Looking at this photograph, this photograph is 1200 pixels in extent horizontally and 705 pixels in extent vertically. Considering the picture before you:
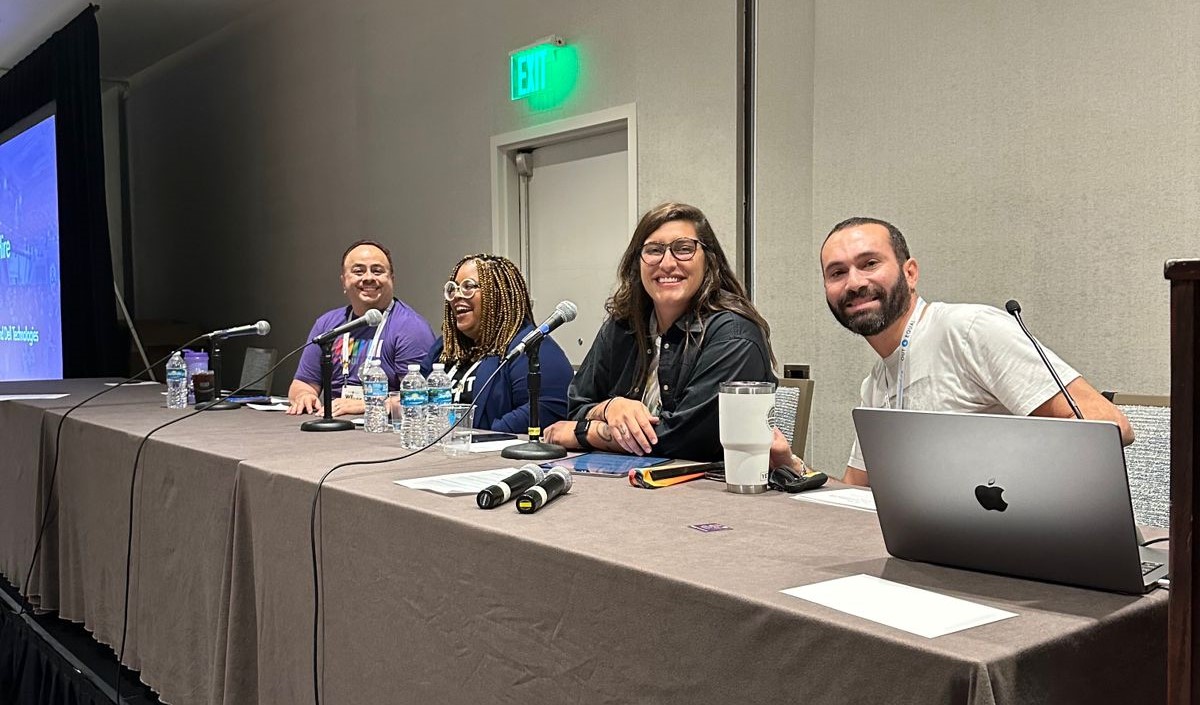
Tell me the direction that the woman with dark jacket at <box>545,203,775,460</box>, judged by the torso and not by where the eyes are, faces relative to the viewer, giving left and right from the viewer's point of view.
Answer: facing the viewer and to the left of the viewer

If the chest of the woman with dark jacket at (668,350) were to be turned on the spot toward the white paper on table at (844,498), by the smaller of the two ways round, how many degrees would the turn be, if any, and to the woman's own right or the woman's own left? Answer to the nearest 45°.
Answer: approximately 90° to the woman's own left

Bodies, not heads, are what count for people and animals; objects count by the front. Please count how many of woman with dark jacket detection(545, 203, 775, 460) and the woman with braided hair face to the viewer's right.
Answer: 0

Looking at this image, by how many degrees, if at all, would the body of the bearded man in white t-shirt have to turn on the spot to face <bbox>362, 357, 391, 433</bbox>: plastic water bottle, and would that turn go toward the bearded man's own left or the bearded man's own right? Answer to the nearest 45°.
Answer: approximately 45° to the bearded man's own right

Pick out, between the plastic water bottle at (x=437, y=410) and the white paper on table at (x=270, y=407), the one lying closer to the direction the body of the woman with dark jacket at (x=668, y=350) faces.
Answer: the plastic water bottle

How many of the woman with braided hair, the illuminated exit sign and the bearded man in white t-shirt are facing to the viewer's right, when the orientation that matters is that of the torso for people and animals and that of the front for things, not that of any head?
0

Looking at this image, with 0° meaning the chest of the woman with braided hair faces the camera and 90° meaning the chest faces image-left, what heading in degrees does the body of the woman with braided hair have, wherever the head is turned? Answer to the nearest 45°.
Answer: approximately 45°

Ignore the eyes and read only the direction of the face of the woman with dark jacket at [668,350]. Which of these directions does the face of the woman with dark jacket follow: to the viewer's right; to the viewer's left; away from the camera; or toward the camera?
toward the camera

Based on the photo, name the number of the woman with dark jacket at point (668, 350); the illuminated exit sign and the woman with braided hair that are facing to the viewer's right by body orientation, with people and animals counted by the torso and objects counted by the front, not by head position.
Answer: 0

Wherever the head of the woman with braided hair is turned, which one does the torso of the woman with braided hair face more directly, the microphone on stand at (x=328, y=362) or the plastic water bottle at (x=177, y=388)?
the microphone on stand

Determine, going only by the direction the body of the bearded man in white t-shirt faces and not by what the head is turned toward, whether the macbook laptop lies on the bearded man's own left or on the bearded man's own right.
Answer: on the bearded man's own left

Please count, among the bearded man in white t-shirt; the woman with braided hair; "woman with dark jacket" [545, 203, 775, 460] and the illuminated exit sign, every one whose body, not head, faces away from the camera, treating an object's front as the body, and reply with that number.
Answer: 0

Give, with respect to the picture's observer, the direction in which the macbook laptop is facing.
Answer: facing away from the viewer and to the right of the viewer

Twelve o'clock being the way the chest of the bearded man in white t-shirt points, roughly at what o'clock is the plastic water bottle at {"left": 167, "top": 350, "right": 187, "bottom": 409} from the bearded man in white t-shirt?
The plastic water bottle is roughly at 2 o'clock from the bearded man in white t-shirt.

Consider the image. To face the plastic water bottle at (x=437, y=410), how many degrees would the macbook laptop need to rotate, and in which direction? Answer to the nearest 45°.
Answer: approximately 90° to its left

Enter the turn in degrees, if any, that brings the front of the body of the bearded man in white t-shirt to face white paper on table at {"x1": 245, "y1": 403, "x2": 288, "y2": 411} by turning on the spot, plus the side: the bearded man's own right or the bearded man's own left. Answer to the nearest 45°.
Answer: approximately 45° to the bearded man's own right

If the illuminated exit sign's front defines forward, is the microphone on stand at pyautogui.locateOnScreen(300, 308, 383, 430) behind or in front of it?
in front

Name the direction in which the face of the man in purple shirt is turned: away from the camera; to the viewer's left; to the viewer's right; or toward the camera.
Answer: toward the camera

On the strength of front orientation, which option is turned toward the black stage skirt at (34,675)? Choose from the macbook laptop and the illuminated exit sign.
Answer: the illuminated exit sign
